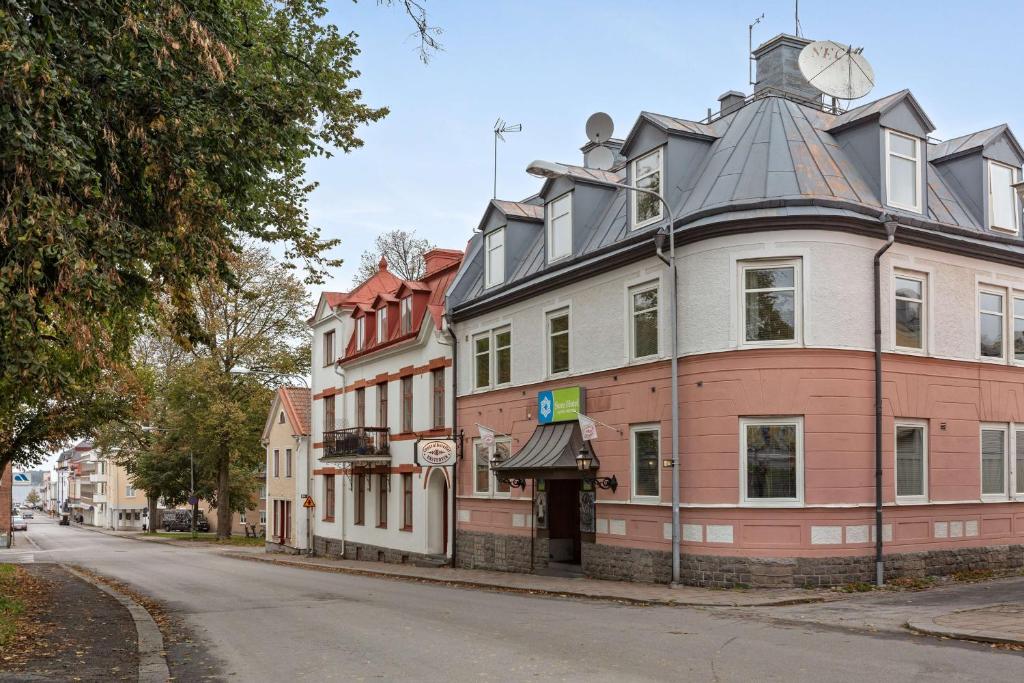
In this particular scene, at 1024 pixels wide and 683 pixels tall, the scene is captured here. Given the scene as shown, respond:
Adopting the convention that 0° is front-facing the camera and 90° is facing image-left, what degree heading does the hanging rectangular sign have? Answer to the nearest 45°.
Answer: approximately 0°

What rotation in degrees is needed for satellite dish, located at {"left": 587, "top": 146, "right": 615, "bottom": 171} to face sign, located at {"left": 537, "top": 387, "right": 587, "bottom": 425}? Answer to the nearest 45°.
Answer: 0° — it already faces it

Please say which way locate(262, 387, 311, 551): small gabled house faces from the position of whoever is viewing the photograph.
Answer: facing the viewer and to the left of the viewer

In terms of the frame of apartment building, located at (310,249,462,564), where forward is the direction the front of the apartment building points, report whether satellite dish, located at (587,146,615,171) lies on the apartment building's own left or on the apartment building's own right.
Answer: on the apartment building's own left

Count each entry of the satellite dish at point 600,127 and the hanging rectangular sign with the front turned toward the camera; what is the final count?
2
